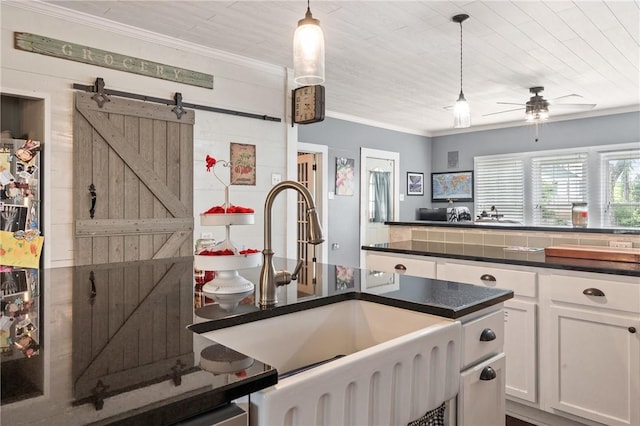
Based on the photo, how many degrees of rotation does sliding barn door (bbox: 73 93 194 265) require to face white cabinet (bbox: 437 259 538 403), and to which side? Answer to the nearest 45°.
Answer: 0° — it already faces it

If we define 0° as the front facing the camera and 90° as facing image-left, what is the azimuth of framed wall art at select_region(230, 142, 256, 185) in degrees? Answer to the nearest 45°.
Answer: approximately 315°

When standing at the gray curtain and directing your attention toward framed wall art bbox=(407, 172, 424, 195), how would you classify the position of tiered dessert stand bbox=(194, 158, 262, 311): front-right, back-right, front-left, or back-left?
back-right

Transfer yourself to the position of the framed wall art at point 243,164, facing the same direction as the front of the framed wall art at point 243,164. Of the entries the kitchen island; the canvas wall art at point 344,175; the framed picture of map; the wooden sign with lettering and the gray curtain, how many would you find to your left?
3

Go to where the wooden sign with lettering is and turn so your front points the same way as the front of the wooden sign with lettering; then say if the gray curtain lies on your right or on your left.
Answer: on your left

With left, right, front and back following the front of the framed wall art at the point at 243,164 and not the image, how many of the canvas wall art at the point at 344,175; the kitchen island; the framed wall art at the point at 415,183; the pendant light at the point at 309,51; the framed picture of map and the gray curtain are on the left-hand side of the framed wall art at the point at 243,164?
4

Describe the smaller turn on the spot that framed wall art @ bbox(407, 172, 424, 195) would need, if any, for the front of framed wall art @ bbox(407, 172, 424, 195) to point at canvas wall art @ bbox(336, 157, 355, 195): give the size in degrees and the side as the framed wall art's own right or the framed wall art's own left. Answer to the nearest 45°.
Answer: approximately 90° to the framed wall art's own right

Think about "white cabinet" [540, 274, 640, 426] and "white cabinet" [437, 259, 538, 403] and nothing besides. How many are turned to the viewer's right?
0

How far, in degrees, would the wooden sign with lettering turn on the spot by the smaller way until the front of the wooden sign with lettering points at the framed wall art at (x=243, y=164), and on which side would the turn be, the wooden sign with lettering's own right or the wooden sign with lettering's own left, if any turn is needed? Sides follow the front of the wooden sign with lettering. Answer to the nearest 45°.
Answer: approximately 45° to the wooden sign with lettering's own left

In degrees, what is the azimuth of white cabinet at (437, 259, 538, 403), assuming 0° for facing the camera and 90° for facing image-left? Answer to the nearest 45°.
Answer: approximately 45°

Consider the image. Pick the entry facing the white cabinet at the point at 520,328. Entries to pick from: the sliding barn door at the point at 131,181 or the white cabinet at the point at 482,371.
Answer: the sliding barn door

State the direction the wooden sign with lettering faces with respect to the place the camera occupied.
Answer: facing the viewer and to the right of the viewer
